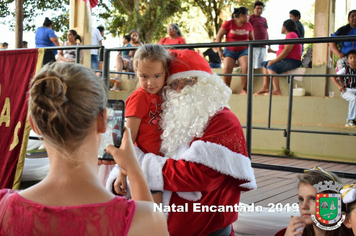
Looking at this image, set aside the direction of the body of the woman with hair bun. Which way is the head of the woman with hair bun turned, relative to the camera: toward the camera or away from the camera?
away from the camera

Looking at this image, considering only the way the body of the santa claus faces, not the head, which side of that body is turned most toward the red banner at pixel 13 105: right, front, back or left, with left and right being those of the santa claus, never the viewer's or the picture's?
right

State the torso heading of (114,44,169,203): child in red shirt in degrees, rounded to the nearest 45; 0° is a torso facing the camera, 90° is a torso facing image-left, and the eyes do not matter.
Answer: approximately 315°

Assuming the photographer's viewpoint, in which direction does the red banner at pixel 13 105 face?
facing the viewer

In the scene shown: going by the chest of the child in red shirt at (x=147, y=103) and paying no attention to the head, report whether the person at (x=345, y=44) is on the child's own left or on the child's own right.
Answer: on the child's own left

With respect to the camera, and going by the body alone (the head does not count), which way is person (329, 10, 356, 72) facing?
toward the camera

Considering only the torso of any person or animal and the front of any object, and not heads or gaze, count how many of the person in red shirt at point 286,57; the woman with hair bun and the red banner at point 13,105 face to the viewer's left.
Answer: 1

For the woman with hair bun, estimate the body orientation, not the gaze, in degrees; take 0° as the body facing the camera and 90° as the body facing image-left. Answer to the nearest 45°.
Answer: approximately 180°

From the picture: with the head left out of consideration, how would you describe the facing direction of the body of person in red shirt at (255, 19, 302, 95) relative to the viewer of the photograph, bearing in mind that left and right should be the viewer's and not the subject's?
facing to the left of the viewer

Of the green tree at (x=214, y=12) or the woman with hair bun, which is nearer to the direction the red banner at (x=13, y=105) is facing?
the woman with hair bun

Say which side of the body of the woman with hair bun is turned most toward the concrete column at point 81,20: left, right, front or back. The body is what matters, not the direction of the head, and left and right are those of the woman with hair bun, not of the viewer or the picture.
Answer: front

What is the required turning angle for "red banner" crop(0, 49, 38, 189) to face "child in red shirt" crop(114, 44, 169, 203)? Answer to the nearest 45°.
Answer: approximately 90° to its left
